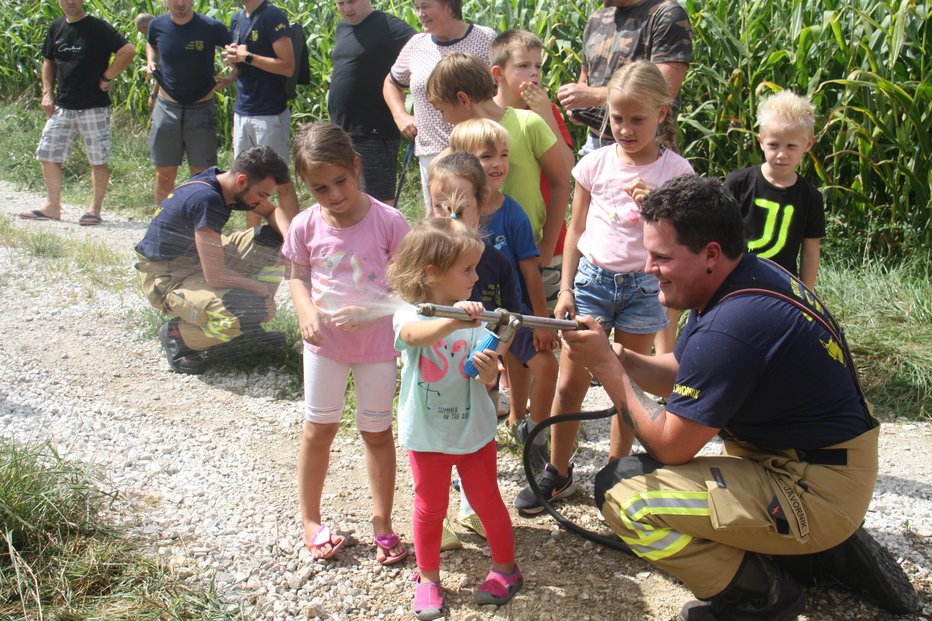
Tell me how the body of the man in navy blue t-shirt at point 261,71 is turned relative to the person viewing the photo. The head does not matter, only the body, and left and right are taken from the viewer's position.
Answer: facing the viewer and to the left of the viewer

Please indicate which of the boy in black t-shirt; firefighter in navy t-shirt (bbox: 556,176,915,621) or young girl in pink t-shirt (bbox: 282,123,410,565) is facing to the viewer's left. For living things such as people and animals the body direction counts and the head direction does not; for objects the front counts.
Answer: the firefighter in navy t-shirt

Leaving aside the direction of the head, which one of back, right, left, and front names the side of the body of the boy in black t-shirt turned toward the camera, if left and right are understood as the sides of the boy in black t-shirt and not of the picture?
front

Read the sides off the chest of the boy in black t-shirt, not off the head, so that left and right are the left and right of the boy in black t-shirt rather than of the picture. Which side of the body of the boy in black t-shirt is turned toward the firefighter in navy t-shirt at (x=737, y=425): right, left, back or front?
front

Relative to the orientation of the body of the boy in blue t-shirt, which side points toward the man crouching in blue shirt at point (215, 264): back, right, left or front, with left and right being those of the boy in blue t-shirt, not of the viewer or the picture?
right

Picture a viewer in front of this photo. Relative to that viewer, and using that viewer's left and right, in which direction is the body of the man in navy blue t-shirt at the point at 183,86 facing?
facing the viewer

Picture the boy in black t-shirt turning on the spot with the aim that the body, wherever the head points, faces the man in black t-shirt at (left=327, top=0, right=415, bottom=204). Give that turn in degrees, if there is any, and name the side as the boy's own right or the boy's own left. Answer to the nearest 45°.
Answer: approximately 135° to the boy's own right

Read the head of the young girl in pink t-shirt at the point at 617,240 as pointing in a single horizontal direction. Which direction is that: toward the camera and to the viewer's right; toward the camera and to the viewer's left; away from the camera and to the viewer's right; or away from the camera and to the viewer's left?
toward the camera and to the viewer's left

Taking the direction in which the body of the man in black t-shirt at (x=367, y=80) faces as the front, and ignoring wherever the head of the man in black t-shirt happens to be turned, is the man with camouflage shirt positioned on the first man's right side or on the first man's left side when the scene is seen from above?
on the first man's left side

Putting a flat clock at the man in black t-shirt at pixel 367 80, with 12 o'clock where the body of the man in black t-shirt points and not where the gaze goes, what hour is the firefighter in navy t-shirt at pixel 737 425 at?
The firefighter in navy t-shirt is roughly at 10 o'clock from the man in black t-shirt.

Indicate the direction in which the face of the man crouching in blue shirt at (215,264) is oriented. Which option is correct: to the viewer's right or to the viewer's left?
to the viewer's right

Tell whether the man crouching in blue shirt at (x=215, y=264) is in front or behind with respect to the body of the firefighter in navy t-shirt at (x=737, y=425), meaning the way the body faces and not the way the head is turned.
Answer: in front

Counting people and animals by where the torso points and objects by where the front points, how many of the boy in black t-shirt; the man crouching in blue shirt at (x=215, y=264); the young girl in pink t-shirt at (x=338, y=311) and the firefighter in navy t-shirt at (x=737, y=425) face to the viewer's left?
1
